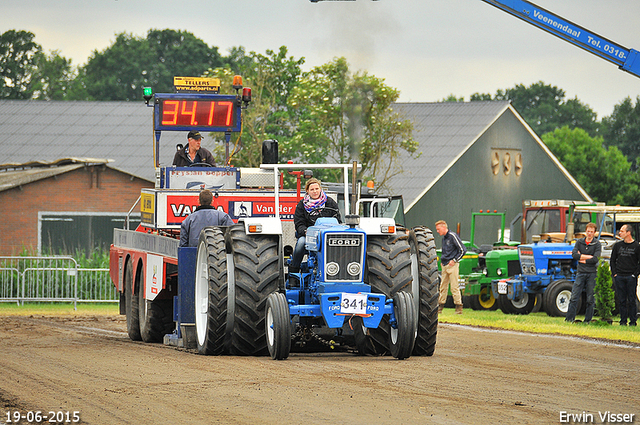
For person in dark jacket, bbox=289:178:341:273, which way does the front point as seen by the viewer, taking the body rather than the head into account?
toward the camera

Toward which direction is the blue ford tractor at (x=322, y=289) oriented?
toward the camera

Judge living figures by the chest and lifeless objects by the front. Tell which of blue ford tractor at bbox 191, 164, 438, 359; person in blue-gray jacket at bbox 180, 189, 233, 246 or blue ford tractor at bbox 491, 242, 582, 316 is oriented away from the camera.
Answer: the person in blue-gray jacket

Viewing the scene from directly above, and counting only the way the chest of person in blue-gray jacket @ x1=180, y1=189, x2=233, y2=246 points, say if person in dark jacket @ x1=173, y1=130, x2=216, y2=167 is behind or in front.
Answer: in front

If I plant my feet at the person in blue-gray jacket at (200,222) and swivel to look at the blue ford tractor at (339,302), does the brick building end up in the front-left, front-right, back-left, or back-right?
back-left

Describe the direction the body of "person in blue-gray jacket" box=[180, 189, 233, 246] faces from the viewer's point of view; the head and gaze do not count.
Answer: away from the camera

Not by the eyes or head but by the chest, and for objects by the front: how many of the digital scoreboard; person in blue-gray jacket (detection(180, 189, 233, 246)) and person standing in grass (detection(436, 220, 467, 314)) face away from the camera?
1

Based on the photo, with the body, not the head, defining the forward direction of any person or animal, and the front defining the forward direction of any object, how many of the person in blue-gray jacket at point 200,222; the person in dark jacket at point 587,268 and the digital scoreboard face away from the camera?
1

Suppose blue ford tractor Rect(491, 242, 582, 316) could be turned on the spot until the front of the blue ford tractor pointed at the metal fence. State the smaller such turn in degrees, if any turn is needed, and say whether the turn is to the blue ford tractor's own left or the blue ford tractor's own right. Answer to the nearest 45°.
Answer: approximately 45° to the blue ford tractor's own right

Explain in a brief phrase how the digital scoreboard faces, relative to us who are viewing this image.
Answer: facing the viewer
